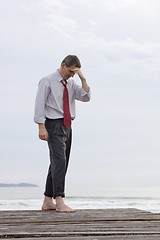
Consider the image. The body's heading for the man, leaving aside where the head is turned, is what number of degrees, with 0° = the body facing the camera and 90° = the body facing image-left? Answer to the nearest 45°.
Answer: approximately 315°
